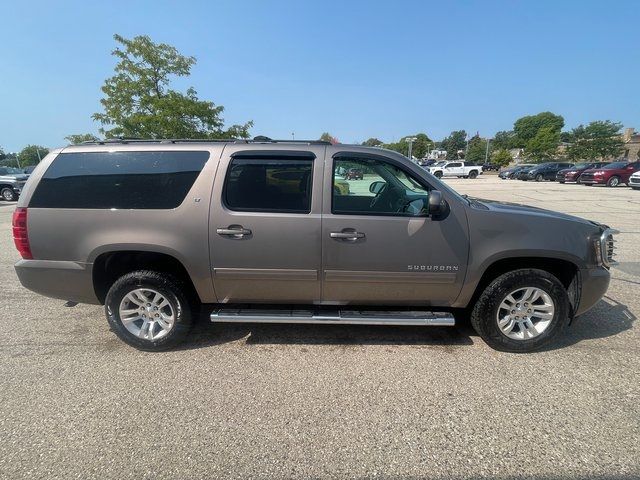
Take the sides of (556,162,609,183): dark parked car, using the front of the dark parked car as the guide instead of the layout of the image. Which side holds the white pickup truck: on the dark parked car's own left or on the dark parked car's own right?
on the dark parked car's own right

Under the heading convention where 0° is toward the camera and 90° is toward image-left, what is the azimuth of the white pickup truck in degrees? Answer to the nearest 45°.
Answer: approximately 90°

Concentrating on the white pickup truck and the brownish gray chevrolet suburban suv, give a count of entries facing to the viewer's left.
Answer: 1

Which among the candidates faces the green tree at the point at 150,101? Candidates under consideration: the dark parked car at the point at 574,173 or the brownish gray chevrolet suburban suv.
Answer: the dark parked car

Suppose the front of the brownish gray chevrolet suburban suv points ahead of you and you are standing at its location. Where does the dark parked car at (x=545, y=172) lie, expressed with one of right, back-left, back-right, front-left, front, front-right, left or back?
front-left

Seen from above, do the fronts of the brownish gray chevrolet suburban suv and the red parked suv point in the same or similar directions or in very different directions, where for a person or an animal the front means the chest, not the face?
very different directions

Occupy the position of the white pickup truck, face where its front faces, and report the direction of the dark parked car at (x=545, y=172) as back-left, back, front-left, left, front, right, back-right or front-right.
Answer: back-left

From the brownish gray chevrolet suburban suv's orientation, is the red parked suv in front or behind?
in front

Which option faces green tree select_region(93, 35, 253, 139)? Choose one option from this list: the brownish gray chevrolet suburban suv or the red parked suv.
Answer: the red parked suv

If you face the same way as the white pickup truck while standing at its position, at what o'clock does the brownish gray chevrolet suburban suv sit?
The brownish gray chevrolet suburban suv is roughly at 9 o'clock from the white pickup truck.

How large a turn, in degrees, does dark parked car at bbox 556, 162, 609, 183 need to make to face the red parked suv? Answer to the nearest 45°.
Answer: approximately 90° to its left

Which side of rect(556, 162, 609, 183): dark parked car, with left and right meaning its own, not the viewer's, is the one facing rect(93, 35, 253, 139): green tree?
front

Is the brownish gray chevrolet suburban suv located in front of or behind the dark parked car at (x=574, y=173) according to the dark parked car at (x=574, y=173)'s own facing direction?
in front

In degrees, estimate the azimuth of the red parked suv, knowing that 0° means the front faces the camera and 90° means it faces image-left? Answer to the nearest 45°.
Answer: approximately 45°

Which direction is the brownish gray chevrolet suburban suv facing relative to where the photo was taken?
to the viewer's right

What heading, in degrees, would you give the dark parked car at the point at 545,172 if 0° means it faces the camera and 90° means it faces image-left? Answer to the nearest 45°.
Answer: approximately 45°

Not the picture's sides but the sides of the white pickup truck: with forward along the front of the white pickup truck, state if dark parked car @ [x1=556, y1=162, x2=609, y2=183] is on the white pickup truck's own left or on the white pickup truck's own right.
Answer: on the white pickup truck's own left
